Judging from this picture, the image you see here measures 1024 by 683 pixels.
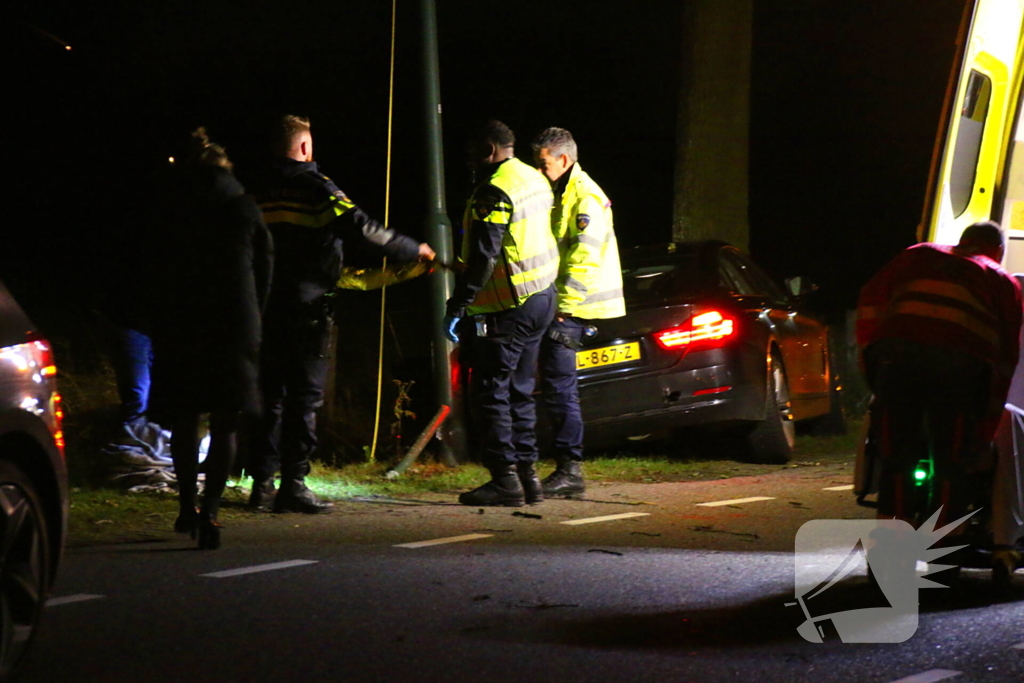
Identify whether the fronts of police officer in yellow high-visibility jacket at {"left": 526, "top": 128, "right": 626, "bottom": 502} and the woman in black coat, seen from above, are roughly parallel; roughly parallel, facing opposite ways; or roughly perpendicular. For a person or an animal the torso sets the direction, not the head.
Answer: roughly perpendicular

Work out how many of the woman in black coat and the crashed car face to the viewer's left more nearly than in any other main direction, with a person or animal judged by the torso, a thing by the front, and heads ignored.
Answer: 0

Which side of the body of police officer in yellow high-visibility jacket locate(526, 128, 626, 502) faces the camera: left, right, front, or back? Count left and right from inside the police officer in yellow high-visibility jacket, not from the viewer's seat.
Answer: left

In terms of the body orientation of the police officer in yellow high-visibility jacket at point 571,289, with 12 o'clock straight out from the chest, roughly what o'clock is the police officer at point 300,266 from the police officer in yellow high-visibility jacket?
The police officer is roughly at 11 o'clock from the police officer in yellow high-visibility jacket.

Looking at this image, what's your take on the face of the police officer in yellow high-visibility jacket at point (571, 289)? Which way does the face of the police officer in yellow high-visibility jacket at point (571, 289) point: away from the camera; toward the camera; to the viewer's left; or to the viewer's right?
to the viewer's left

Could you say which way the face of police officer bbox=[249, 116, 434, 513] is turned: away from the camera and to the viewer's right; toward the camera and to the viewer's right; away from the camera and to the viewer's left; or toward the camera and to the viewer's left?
away from the camera and to the viewer's right

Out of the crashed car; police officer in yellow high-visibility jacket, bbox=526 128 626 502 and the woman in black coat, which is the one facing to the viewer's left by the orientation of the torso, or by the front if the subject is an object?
the police officer in yellow high-visibility jacket

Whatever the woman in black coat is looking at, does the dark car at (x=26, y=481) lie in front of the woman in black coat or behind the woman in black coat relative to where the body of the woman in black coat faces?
behind

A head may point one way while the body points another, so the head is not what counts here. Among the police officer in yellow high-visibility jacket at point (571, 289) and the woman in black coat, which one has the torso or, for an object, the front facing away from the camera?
the woman in black coat

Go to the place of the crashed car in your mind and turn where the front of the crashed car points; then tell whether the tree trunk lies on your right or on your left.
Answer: on your left

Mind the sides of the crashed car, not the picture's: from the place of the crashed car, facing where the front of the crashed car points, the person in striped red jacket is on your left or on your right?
on your right

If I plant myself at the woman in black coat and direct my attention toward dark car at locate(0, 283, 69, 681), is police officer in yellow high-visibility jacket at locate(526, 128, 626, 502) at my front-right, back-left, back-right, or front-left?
back-left

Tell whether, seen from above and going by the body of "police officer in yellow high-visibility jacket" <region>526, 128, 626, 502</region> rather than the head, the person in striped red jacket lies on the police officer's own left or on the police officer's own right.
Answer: on the police officer's own left

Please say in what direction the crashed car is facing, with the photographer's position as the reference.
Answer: facing away from the viewer and to the right of the viewer

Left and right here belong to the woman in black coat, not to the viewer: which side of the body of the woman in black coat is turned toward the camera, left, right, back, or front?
back
